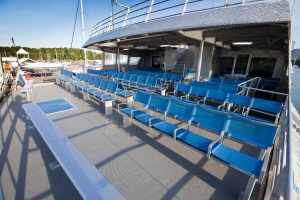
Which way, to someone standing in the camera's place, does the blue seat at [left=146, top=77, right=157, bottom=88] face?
facing the viewer and to the left of the viewer

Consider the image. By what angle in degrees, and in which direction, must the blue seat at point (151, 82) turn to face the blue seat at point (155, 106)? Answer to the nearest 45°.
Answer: approximately 45° to its left

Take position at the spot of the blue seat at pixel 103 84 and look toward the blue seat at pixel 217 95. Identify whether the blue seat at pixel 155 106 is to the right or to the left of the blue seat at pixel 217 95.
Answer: right

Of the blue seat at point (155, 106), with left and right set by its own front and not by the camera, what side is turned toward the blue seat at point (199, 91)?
back

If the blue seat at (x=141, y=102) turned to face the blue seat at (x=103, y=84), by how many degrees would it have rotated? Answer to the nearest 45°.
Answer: approximately 90° to its right

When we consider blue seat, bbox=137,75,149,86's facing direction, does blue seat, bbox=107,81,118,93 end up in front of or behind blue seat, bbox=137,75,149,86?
in front

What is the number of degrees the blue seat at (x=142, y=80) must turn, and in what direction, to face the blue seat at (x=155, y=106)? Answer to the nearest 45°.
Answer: approximately 45° to its left

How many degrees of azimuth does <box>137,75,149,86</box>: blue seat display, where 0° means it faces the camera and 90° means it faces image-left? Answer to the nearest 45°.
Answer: approximately 45°

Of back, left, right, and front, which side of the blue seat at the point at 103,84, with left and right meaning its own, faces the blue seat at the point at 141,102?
left

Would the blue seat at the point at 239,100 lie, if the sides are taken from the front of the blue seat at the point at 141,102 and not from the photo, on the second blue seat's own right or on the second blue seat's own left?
on the second blue seat's own left
